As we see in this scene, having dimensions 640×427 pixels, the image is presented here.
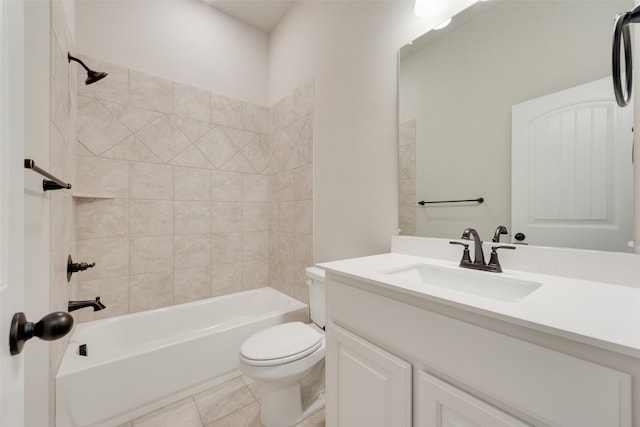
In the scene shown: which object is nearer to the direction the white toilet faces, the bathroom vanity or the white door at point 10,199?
the white door

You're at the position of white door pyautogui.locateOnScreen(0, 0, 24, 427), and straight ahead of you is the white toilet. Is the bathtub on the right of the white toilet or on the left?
left

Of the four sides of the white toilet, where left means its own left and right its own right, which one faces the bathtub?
right

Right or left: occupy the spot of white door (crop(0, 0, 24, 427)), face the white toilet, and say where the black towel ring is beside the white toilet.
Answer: right

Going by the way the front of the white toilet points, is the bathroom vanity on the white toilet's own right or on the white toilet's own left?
on the white toilet's own left

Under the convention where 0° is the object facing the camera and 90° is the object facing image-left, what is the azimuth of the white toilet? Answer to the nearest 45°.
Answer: approximately 45°

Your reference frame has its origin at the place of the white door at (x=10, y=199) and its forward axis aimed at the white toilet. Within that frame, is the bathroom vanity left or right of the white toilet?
right

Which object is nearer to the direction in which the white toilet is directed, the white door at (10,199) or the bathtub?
the white door
